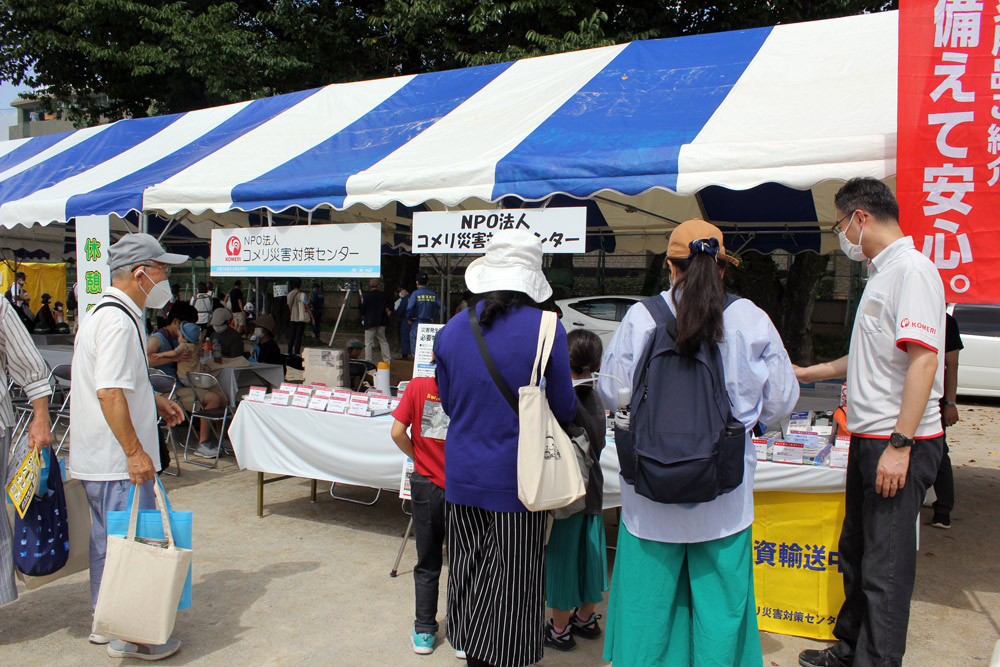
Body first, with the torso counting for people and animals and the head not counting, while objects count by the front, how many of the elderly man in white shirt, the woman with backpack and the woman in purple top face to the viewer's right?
1

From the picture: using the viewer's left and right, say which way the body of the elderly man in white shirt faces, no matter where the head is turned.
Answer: facing to the right of the viewer

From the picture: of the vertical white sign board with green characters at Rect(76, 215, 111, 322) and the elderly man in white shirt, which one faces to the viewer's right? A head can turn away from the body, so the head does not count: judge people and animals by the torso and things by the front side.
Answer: the elderly man in white shirt

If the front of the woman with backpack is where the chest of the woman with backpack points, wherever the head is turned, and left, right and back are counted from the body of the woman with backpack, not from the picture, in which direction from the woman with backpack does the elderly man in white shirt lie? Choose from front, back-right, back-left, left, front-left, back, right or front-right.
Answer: left

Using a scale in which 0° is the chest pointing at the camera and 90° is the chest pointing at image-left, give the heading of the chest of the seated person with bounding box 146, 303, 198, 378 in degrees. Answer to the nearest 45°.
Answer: approximately 270°

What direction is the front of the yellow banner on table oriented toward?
toward the camera

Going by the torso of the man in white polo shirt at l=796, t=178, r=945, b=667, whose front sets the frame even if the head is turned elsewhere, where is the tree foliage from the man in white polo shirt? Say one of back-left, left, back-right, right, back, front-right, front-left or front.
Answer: front-right

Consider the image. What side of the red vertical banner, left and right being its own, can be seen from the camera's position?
front

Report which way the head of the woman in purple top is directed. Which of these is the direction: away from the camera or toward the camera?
away from the camera

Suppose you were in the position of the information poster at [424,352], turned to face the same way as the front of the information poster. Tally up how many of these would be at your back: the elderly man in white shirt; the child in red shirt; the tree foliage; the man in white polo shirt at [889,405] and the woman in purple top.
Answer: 1

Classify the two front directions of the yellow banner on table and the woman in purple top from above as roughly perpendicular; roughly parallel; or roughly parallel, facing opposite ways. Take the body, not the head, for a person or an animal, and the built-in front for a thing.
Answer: roughly parallel, facing opposite ways

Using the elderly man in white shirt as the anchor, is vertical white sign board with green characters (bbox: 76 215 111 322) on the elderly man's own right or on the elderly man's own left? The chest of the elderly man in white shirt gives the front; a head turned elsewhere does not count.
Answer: on the elderly man's own left

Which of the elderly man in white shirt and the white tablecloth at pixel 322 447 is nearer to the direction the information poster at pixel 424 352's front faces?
the elderly man in white shirt

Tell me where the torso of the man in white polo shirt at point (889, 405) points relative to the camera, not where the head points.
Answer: to the viewer's left

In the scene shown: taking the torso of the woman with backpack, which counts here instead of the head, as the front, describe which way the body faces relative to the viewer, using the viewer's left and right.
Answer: facing away from the viewer

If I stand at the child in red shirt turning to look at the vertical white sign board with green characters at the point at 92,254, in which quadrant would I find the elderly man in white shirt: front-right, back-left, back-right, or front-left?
front-left

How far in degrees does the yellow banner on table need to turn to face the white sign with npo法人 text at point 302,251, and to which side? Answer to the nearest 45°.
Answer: approximately 90° to its right
